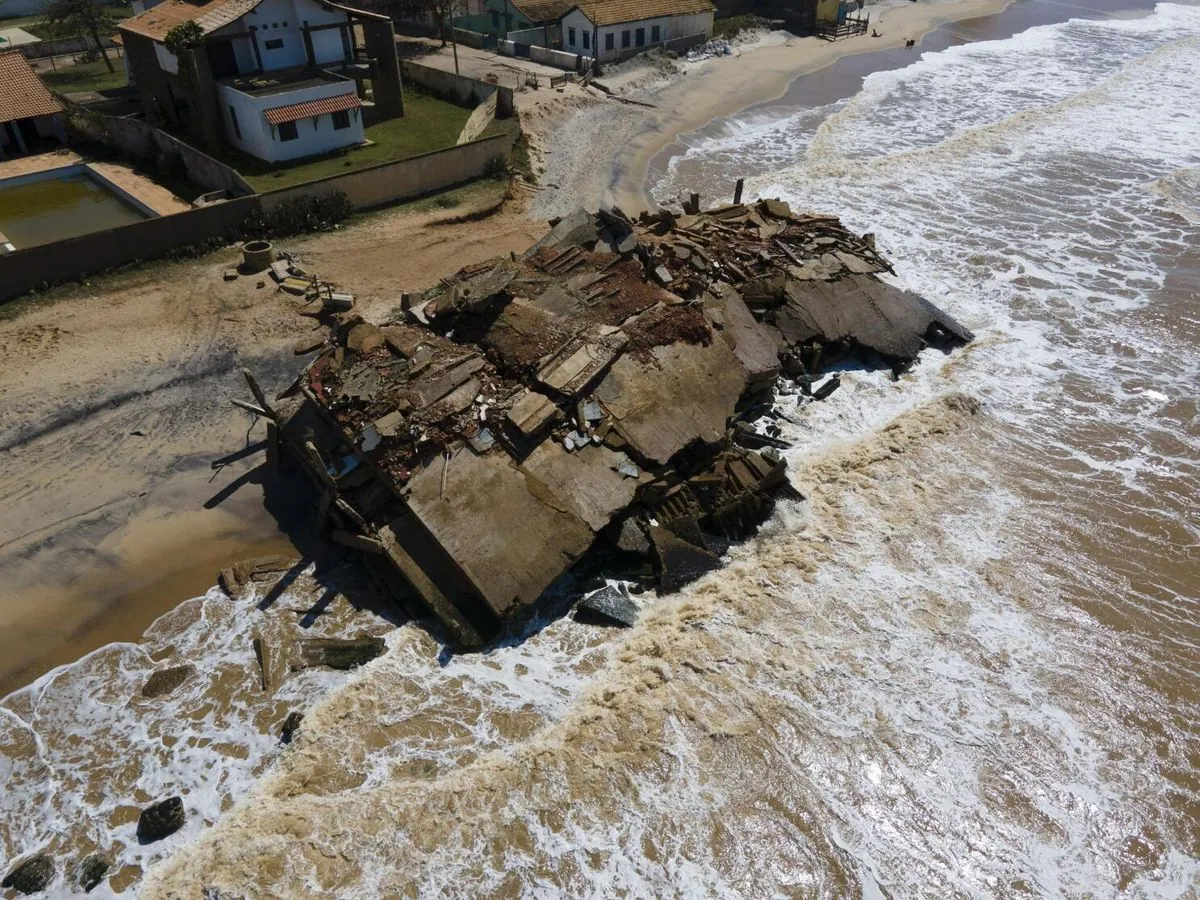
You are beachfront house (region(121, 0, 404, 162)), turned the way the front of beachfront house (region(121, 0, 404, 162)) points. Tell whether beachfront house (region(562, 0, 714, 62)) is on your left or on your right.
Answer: on your left

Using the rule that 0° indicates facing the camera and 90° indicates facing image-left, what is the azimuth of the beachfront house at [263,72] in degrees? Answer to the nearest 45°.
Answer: approximately 315°

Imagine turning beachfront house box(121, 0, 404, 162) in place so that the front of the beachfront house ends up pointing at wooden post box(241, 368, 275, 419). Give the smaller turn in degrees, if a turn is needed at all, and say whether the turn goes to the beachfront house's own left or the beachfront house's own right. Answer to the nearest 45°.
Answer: approximately 45° to the beachfront house's own right

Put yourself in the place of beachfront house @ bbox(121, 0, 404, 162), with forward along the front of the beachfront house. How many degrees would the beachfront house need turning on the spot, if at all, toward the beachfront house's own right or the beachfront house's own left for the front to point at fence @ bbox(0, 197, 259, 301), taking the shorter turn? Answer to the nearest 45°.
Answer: approximately 90° to the beachfront house's own right

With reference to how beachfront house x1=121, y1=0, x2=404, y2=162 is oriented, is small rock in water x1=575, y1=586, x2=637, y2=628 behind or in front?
in front

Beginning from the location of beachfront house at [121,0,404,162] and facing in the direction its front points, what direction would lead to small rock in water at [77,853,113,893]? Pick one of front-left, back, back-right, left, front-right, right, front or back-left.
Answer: front-right

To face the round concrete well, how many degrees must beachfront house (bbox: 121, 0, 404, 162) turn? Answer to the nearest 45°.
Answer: approximately 45° to its right

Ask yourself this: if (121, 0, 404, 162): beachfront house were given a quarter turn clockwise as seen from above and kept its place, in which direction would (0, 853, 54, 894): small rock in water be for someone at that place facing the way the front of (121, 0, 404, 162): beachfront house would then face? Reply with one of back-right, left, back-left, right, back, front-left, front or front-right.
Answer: front-left

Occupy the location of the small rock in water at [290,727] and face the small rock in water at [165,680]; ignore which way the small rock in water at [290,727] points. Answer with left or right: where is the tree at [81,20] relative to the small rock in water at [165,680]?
right
